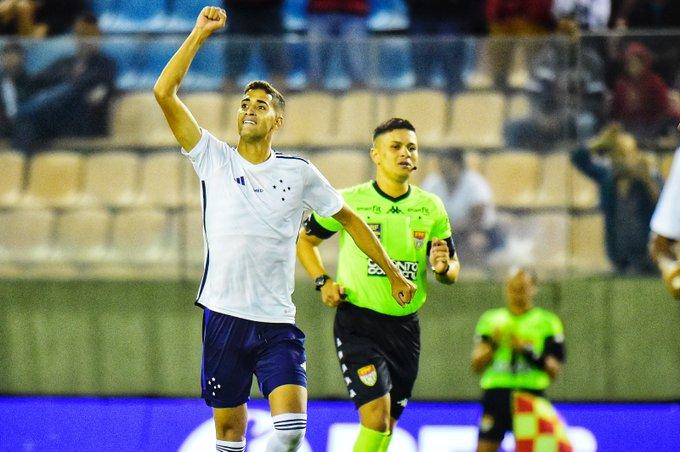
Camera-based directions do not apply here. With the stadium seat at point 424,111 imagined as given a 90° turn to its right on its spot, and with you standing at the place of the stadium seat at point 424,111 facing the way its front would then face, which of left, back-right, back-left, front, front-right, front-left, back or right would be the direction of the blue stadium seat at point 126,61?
front

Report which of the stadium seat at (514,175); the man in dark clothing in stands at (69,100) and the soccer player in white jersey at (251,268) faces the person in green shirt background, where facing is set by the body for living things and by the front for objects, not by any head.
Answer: the stadium seat

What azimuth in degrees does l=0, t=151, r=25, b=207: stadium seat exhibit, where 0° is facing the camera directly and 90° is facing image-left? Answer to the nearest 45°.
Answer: approximately 0°

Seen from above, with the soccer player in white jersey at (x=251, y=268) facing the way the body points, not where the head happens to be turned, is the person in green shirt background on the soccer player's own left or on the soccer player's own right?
on the soccer player's own left

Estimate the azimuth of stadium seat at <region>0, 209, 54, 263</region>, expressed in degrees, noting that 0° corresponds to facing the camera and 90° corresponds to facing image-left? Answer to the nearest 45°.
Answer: approximately 0°

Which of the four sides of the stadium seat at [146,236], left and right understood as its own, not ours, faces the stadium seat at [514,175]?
left

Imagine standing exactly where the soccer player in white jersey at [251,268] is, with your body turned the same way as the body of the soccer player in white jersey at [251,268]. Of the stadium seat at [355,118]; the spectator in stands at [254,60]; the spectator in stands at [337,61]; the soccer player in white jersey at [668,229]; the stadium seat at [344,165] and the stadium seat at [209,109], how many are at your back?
5

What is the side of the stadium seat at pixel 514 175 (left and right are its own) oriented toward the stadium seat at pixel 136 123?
right

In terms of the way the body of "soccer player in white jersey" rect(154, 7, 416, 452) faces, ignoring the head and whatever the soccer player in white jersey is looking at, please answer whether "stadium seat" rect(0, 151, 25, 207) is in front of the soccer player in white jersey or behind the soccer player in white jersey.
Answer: behind

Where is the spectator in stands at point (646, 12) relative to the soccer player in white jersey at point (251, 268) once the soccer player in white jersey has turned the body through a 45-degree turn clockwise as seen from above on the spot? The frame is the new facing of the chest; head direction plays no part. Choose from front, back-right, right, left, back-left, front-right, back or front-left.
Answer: back

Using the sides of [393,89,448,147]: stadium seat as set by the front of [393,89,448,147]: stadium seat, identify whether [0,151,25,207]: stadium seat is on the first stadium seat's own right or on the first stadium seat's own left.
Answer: on the first stadium seat's own right
